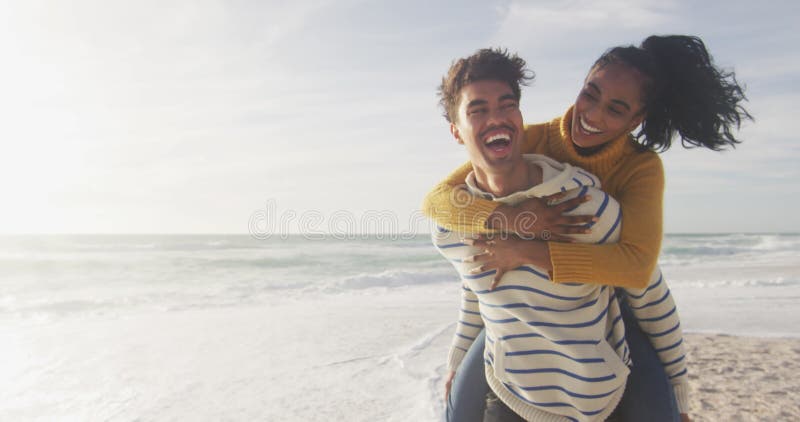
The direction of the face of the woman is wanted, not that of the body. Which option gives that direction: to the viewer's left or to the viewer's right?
to the viewer's left

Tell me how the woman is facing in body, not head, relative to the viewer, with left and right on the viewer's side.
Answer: facing the viewer and to the left of the viewer

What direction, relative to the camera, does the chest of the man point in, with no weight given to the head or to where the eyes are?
toward the camera
